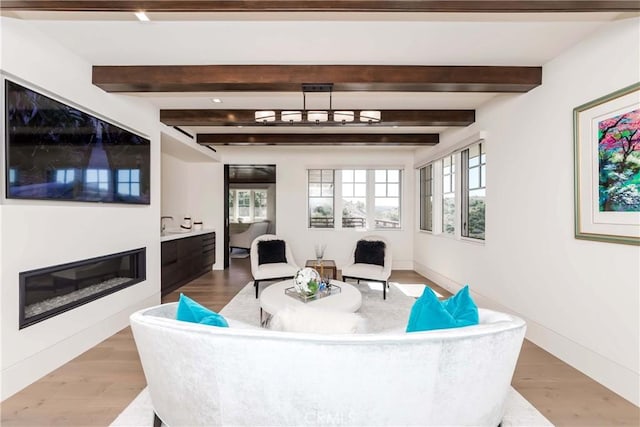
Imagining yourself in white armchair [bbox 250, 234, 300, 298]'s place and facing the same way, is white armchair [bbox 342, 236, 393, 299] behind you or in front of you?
in front

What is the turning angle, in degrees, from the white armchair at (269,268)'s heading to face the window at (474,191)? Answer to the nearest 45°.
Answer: approximately 45° to its left

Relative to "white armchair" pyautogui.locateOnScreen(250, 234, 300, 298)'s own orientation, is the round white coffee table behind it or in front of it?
in front

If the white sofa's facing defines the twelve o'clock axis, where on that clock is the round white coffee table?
The round white coffee table is roughly at 12 o'clock from the white sofa.

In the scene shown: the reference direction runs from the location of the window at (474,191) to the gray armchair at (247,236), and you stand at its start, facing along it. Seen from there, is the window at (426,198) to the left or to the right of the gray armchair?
right

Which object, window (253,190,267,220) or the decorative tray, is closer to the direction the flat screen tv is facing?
the decorative tray

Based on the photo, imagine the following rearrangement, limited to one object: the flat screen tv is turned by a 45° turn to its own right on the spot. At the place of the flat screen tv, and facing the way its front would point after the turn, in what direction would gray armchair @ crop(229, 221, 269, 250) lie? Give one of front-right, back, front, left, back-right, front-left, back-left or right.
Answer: back-left

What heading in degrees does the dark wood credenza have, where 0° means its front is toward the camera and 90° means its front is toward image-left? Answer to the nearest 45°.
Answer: approximately 315°

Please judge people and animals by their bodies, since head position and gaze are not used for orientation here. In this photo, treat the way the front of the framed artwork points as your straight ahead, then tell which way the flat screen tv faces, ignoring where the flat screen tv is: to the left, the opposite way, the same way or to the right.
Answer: the opposite way

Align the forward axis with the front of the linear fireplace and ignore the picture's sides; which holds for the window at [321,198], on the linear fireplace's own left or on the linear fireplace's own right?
on the linear fireplace's own left

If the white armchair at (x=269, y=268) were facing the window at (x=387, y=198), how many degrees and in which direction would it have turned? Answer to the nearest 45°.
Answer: approximately 90° to its left

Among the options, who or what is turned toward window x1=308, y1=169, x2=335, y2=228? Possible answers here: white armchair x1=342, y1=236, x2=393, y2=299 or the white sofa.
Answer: the white sofa
